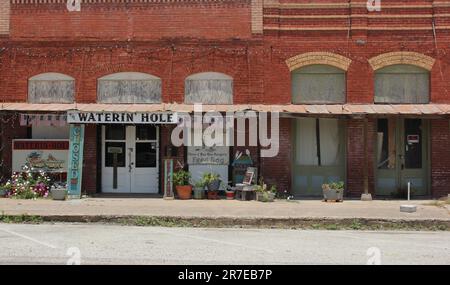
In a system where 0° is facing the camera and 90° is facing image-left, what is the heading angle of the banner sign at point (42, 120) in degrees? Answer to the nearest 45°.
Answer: approximately 0°

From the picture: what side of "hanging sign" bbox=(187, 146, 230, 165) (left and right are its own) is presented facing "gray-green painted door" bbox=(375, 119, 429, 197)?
left

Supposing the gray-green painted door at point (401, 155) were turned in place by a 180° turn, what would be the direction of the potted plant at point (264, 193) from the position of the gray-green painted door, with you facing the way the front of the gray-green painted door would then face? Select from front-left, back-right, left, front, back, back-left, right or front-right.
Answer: back-left

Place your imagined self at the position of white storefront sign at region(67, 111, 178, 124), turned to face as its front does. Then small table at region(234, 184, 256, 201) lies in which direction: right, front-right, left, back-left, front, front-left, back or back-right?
left

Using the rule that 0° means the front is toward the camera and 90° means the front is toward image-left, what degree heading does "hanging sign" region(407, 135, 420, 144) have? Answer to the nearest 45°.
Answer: approximately 0°

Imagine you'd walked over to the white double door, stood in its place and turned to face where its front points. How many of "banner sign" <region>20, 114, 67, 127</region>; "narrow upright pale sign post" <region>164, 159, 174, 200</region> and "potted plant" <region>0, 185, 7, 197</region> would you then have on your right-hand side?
2
